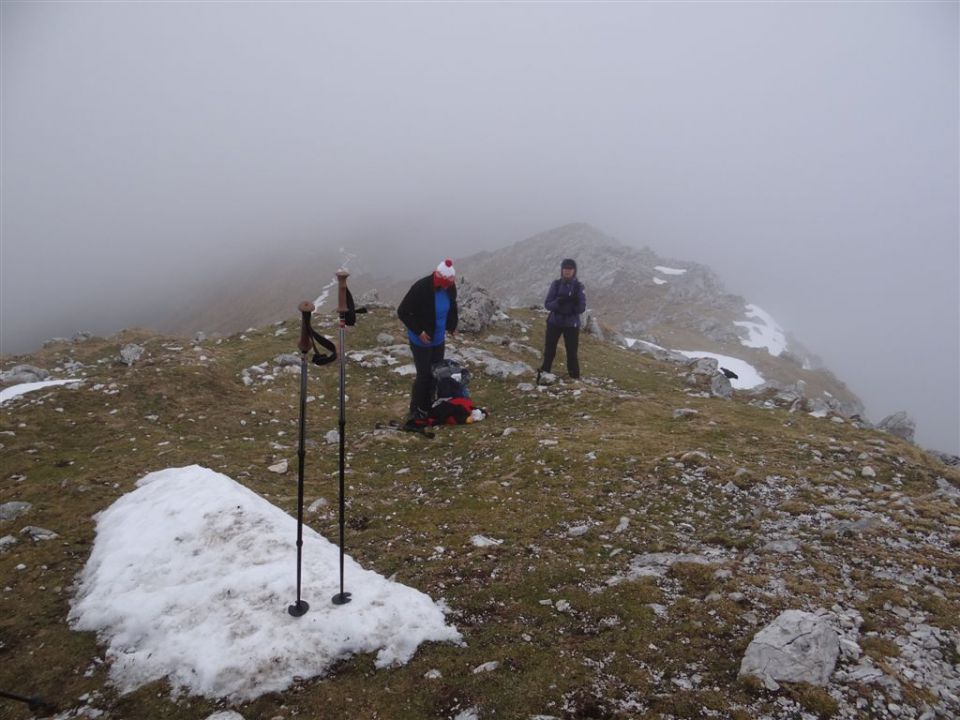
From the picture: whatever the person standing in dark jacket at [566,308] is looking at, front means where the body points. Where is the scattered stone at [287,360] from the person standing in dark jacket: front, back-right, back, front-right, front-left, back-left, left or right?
right

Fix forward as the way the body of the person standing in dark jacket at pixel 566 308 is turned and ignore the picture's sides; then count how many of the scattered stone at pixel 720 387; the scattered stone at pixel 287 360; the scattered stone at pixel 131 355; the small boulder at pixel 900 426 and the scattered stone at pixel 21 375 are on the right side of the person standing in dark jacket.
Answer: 3

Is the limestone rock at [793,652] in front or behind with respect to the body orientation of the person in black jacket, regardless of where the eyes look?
in front

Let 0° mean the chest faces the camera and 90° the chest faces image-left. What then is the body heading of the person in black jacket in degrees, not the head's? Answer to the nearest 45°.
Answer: approximately 315°

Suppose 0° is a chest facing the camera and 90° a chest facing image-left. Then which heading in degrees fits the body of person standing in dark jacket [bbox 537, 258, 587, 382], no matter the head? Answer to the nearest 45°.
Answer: approximately 0°

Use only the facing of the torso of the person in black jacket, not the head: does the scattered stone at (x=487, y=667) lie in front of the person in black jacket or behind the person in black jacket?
in front

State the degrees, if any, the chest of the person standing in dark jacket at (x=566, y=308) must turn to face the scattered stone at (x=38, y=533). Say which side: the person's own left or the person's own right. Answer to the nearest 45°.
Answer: approximately 45° to the person's own right

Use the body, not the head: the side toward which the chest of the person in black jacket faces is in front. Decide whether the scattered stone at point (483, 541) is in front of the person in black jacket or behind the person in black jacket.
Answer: in front

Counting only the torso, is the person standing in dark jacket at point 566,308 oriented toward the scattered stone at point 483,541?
yes
